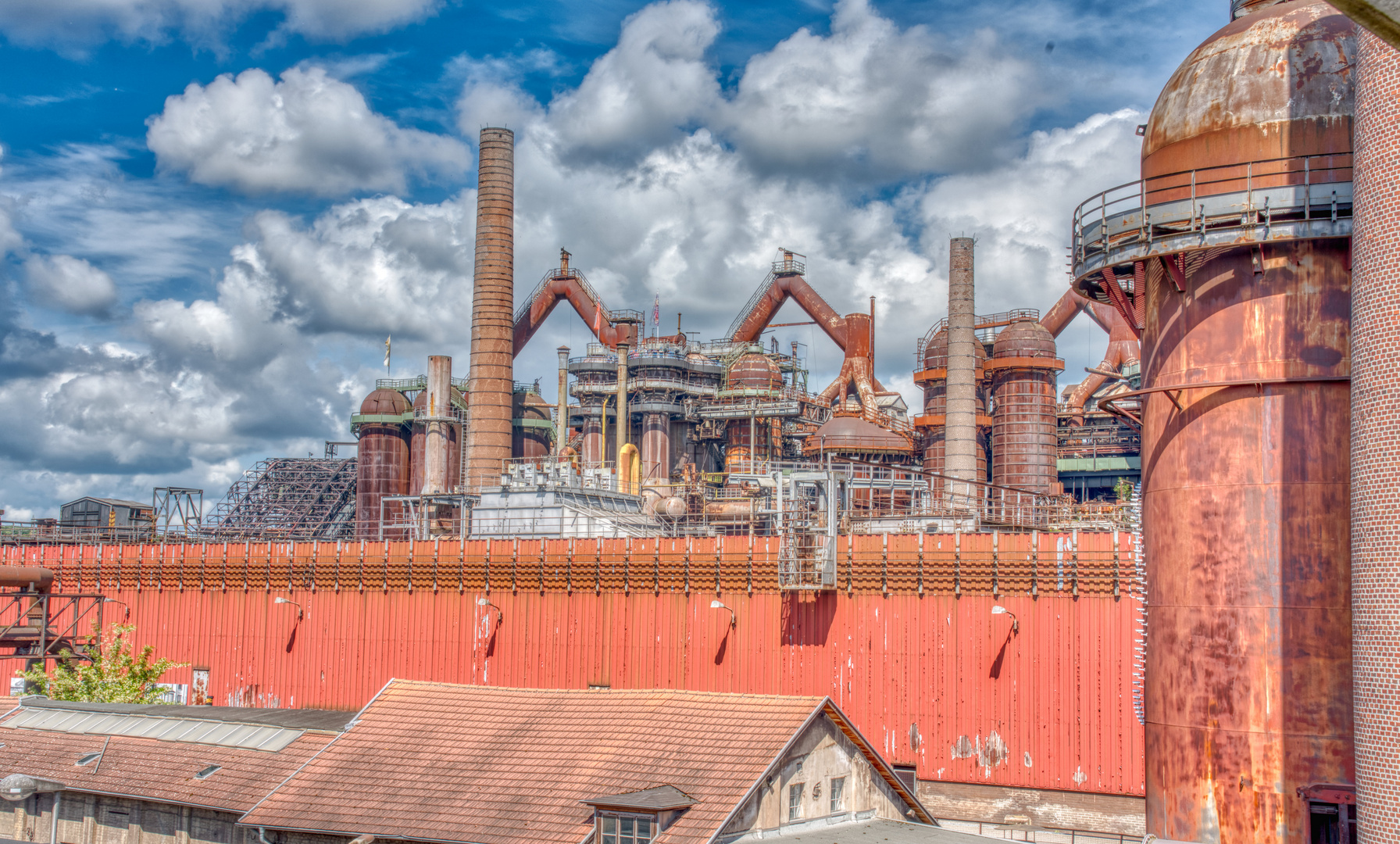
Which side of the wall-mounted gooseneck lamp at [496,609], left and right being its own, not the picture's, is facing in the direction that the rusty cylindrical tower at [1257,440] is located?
left

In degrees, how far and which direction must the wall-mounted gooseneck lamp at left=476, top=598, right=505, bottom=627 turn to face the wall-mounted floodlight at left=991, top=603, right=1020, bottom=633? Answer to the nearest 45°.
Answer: approximately 90° to its left

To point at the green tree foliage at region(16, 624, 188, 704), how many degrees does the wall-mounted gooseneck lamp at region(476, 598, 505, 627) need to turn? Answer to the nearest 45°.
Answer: approximately 45° to its right

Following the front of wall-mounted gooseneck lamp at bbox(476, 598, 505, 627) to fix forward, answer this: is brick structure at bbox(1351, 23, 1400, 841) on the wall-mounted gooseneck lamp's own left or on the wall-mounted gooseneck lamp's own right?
on the wall-mounted gooseneck lamp's own left

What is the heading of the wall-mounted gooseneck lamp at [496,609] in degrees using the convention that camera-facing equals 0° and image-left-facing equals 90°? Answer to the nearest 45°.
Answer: approximately 45°
